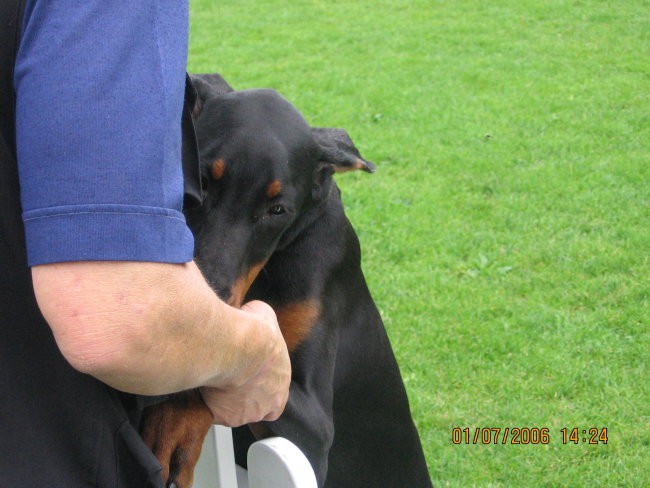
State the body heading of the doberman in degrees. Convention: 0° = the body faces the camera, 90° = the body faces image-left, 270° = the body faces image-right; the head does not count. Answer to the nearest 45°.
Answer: approximately 45°
